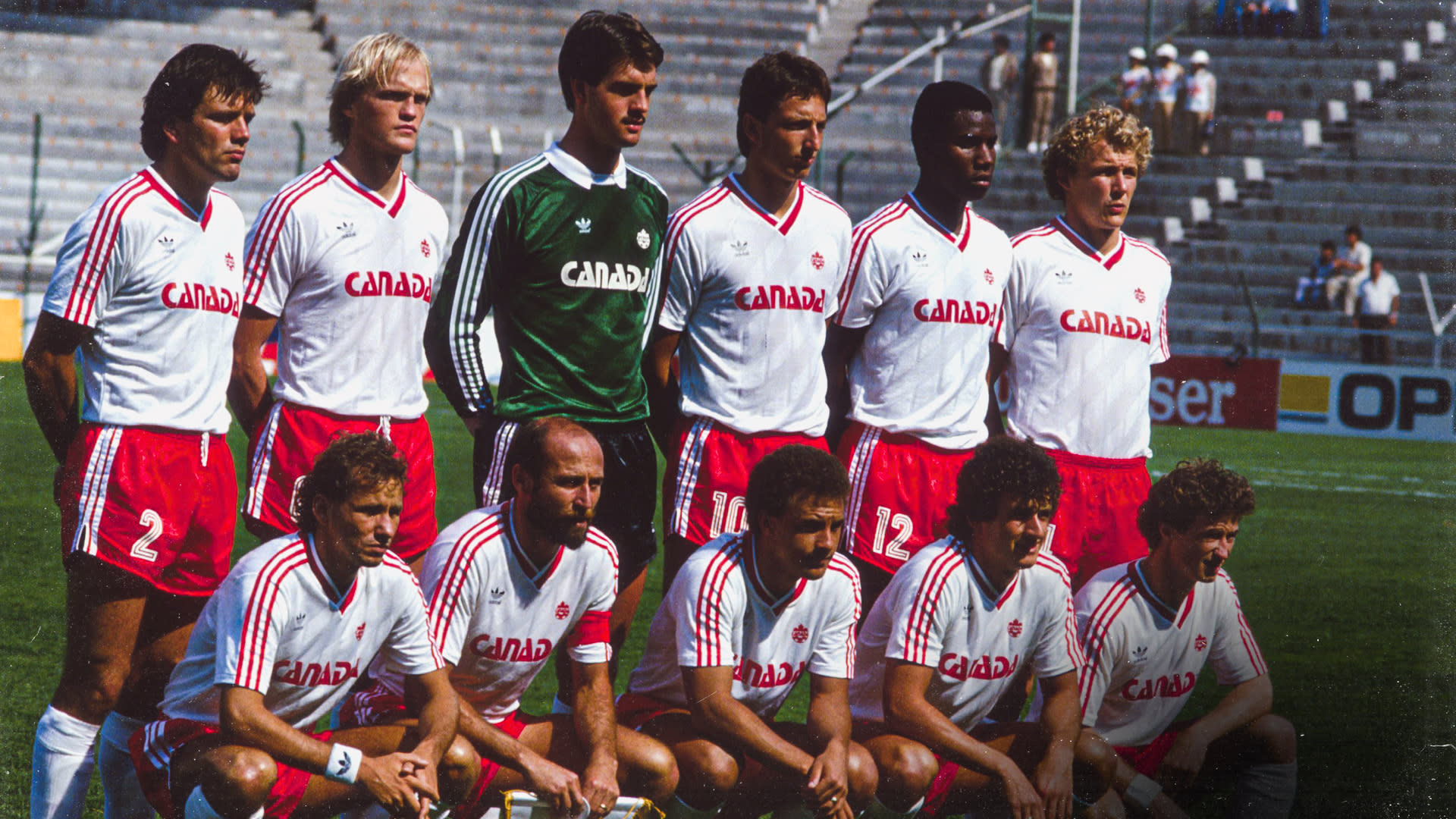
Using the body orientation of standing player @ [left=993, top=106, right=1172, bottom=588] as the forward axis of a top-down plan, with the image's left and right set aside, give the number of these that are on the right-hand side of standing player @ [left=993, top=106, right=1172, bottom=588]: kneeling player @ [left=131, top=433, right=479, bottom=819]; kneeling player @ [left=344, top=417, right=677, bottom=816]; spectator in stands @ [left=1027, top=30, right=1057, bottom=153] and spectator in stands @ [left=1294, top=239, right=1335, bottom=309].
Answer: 2

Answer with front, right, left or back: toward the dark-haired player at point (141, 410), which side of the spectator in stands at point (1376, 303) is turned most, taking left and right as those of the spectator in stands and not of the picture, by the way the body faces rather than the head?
front

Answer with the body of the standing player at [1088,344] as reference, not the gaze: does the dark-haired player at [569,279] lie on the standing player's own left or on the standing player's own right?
on the standing player's own right

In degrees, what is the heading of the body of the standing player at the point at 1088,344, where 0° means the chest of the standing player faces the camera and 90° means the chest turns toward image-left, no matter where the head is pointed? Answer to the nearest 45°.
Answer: approximately 315°

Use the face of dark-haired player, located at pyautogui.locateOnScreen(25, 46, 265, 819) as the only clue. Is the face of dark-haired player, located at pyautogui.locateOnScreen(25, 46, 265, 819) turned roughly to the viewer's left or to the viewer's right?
to the viewer's right

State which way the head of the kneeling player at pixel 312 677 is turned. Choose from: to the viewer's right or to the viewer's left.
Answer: to the viewer's right

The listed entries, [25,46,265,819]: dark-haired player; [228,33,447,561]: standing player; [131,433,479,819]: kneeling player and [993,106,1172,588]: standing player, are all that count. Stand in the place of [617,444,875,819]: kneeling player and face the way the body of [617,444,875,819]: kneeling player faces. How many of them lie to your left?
1

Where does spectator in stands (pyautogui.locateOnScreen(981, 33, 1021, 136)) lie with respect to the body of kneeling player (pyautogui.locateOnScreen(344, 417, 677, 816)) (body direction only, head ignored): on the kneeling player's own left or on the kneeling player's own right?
on the kneeling player's own left

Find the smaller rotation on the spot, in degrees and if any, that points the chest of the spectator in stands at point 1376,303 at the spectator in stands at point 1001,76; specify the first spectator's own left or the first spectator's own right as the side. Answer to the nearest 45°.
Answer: approximately 90° to the first spectator's own right

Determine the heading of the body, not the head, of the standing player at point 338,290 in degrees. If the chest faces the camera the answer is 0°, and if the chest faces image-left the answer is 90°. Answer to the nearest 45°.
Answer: approximately 315°

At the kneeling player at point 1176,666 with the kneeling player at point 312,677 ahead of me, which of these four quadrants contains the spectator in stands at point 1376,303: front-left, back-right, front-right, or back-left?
back-right

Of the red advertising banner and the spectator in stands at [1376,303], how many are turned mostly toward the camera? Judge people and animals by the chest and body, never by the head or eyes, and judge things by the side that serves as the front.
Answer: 2

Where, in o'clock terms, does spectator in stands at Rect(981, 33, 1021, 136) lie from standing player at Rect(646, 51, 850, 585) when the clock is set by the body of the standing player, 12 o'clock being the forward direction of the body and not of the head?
The spectator in stands is roughly at 8 o'clock from the standing player.

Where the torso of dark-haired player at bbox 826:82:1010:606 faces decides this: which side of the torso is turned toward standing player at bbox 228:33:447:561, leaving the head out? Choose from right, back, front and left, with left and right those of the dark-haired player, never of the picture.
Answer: right
